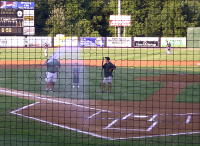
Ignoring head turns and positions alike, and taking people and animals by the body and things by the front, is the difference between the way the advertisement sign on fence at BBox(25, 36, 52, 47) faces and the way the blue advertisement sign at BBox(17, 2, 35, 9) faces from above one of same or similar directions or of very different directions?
same or similar directions

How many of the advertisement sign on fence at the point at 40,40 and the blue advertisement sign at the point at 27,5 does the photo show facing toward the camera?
2

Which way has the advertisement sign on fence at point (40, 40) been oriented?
toward the camera

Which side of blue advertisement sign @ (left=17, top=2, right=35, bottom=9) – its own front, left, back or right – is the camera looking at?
front
